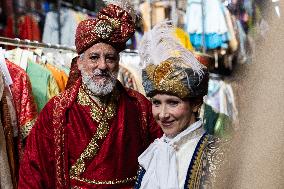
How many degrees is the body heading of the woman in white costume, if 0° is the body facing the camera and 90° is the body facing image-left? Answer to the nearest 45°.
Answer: approximately 45°

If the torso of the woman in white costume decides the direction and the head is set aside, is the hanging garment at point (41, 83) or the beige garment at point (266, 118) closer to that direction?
the beige garment

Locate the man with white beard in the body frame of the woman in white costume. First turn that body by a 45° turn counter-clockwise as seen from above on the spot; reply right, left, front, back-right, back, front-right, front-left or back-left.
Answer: back-right

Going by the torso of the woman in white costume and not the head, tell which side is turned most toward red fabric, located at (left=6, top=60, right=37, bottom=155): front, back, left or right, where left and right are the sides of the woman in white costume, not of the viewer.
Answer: right

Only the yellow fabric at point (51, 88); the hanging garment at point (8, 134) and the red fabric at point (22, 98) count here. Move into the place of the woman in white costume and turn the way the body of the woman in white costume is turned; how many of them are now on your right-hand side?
3

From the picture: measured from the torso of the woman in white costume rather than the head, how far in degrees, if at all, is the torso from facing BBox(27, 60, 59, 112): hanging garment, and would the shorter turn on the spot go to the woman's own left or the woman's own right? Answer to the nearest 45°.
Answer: approximately 90° to the woman's own right

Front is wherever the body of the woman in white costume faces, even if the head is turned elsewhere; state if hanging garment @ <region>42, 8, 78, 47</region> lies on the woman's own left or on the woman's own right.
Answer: on the woman's own right

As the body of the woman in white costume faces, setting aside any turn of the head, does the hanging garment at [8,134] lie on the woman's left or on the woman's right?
on the woman's right

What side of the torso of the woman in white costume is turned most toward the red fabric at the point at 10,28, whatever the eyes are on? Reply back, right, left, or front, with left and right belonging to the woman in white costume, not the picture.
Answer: right

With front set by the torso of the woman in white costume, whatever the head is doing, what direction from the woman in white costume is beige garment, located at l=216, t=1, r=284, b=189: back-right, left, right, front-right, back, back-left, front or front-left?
front-left
